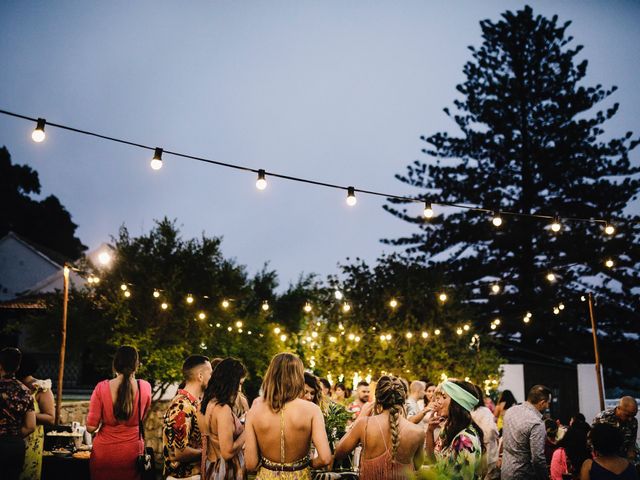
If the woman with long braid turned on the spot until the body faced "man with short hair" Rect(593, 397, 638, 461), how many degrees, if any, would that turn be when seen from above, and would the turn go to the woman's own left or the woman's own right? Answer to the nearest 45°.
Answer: approximately 45° to the woman's own right

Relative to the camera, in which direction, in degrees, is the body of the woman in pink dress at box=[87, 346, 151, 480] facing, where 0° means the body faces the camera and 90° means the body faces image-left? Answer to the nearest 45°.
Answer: approximately 180°

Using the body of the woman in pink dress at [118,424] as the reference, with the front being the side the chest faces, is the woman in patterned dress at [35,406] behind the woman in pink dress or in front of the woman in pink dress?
in front

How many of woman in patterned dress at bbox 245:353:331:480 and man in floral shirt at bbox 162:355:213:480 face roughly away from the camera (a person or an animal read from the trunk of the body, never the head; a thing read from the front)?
1

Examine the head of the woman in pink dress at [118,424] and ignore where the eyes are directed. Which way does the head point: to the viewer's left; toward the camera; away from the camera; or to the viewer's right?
away from the camera

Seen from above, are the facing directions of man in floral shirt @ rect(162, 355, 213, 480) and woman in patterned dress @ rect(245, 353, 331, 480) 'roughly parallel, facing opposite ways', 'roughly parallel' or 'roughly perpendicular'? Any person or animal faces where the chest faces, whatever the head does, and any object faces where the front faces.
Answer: roughly perpendicular

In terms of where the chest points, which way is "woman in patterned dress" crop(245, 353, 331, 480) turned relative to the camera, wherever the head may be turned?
away from the camera

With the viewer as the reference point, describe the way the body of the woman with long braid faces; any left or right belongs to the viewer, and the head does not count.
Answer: facing away from the viewer

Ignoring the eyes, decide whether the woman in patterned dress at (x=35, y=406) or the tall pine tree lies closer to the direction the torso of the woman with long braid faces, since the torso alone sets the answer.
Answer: the tall pine tree

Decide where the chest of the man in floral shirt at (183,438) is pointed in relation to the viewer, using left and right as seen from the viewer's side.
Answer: facing to the right of the viewer

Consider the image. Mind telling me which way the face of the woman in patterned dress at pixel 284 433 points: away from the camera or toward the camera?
away from the camera

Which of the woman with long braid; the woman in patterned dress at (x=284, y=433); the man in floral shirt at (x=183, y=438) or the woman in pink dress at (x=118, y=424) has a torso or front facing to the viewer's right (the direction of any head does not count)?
the man in floral shirt

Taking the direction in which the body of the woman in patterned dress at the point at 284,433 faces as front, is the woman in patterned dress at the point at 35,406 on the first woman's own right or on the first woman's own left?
on the first woman's own left

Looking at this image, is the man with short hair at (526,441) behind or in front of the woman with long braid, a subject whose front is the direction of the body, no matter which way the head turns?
in front

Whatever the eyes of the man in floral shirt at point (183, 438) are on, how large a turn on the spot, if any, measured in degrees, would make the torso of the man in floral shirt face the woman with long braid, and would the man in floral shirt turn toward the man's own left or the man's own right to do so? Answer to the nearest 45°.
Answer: approximately 45° to the man's own right
